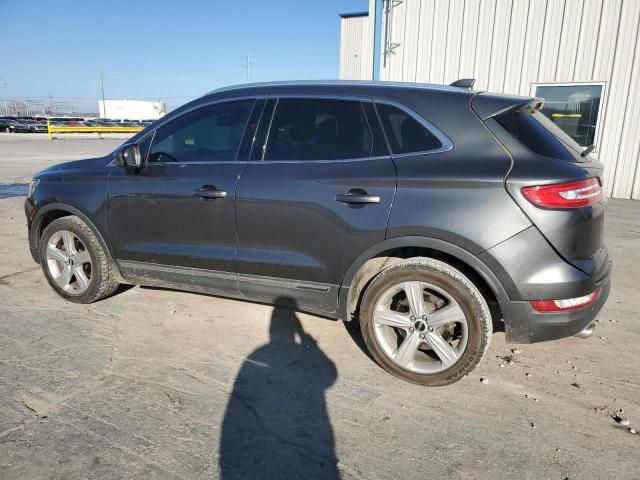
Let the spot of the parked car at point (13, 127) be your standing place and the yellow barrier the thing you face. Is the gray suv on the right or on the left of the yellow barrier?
right

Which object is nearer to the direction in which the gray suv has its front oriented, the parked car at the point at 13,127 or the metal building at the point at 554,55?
the parked car

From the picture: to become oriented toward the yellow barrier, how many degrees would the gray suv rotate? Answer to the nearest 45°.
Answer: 0° — it already faces it

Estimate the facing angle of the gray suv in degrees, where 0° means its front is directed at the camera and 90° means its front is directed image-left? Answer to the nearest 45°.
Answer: approximately 135°

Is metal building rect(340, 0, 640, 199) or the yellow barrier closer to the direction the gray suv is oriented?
the yellow barrier

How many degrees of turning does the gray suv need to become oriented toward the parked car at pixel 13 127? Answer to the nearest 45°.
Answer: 0° — it already faces it

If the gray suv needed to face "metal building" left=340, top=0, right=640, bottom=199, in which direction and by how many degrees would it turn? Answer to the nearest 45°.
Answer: approximately 90° to its right
